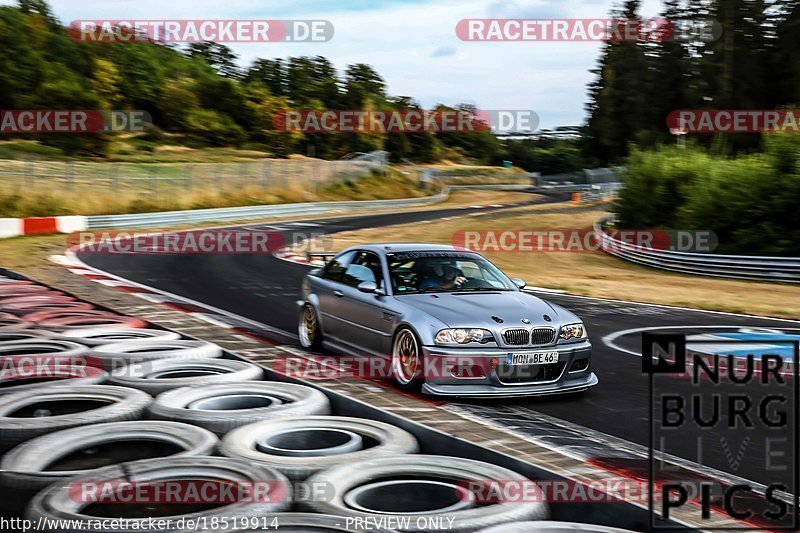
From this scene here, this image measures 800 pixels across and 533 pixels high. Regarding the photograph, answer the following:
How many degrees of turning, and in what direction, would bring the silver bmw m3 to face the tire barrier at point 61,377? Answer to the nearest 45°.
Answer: approximately 135° to its right

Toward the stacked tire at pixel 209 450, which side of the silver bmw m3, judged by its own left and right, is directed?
right

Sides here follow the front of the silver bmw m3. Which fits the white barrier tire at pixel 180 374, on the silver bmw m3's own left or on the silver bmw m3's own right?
on the silver bmw m3's own right

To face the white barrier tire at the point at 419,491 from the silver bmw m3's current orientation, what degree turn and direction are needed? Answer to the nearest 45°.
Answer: approximately 45° to its right

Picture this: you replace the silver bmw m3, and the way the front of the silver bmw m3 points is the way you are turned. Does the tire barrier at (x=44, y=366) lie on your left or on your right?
on your right

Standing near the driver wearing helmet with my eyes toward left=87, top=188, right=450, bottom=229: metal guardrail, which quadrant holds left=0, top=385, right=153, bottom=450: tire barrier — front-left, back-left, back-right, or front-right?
back-left

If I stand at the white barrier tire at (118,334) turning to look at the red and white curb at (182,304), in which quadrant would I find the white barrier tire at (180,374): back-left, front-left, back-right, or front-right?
back-right

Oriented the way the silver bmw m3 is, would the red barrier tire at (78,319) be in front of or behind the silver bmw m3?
behind

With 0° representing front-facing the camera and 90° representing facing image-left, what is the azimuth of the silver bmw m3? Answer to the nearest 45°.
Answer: approximately 315°

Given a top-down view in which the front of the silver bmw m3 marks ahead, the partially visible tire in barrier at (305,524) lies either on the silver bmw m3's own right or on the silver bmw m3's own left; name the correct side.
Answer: on the silver bmw m3's own right
